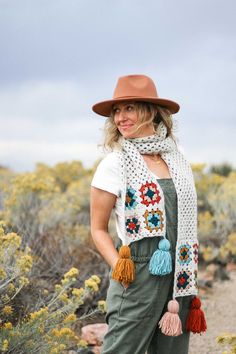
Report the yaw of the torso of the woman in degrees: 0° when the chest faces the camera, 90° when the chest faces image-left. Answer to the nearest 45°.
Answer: approximately 315°

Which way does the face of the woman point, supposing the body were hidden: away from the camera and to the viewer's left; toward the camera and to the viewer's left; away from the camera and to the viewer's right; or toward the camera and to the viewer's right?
toward the camera and to the viewer's left
